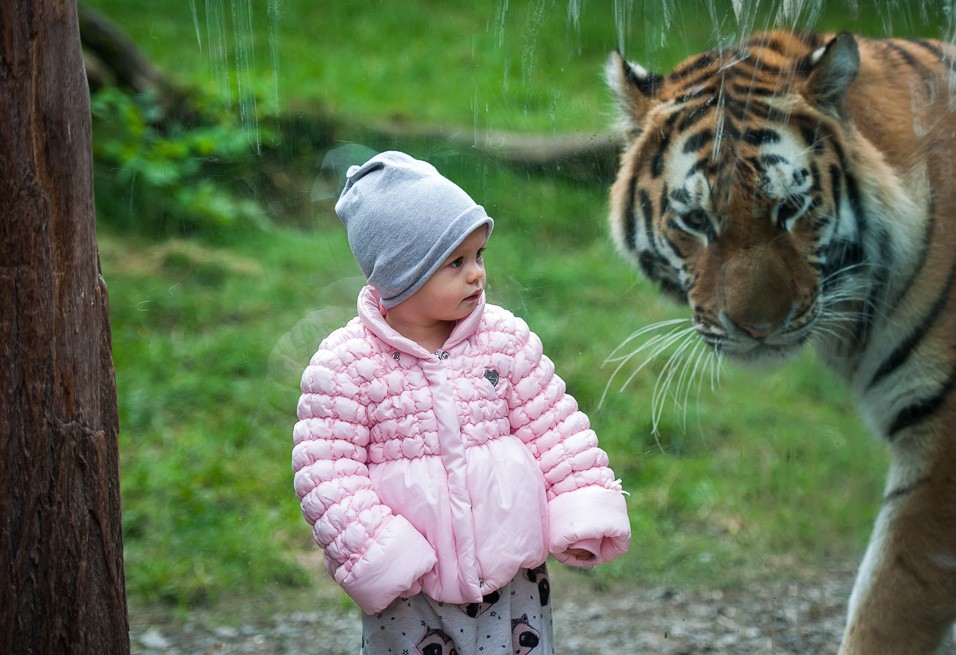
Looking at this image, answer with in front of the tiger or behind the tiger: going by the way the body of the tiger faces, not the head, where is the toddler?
in front

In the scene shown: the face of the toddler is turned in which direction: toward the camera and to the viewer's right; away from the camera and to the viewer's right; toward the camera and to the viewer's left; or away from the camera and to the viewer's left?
toward the camera and to the viewer's right

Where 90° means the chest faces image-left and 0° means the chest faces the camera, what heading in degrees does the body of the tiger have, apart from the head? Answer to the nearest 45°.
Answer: approximately 45°

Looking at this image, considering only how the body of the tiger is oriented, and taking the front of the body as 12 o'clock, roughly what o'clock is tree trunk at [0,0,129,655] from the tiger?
The tree trunk is roughly at 12 o'clock from the tiger.

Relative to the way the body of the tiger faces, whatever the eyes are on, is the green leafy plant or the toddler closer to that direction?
the toddler

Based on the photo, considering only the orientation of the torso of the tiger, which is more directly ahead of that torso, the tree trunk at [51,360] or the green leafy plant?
the tree trunk
